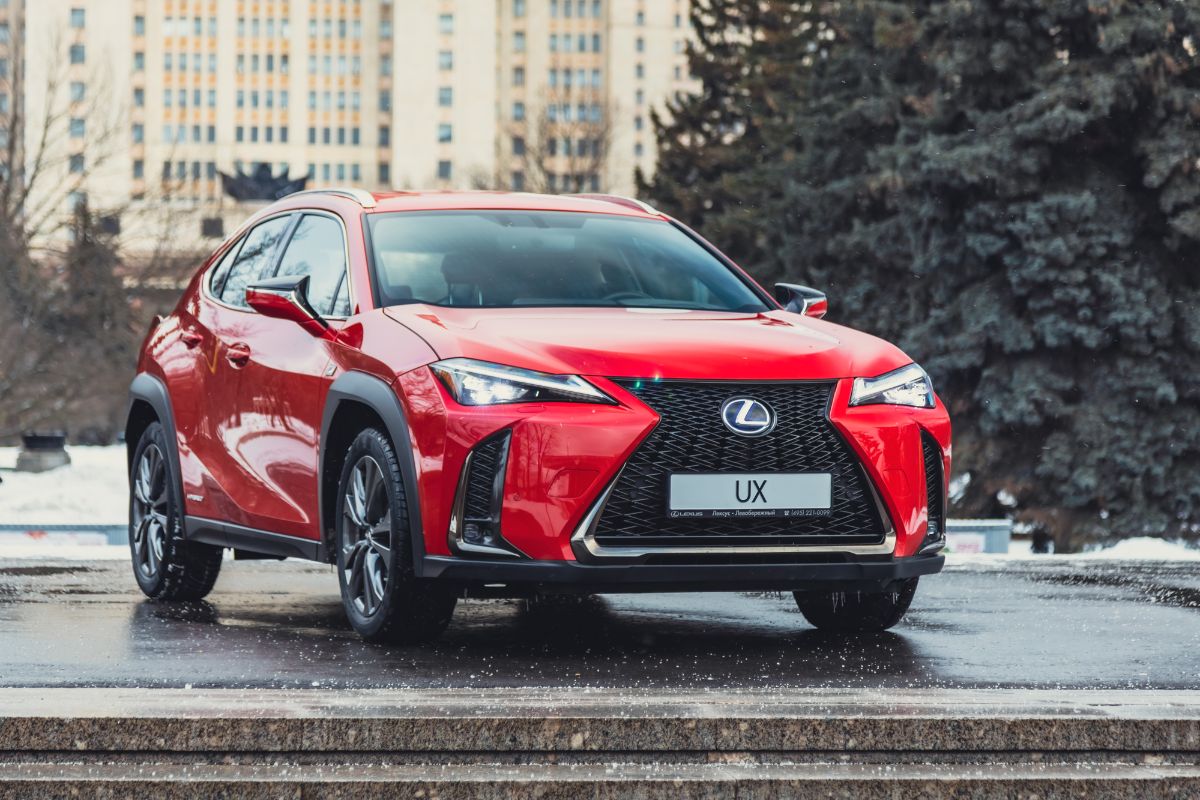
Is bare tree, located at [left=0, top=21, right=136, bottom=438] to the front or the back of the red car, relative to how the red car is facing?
to the back

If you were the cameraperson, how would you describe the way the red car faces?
facing the viewer and to the right of the viewer

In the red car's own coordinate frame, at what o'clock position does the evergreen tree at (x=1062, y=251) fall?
The evergreen tree is roughly at 8 o'clock from the red car.

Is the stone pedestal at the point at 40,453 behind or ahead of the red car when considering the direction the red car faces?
behind
